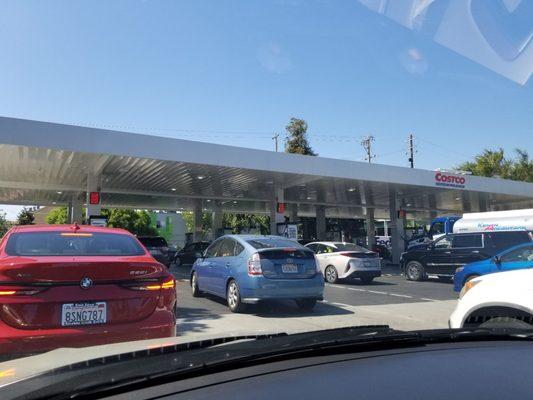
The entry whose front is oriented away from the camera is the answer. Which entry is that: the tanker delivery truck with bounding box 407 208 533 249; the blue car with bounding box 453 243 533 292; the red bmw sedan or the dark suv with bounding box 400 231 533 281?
the red bmw sedan

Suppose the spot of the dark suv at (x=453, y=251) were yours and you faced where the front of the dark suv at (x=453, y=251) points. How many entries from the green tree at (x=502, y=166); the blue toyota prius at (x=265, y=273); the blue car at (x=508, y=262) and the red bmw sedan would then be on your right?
1

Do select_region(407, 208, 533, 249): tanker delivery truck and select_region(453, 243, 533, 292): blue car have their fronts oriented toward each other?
no

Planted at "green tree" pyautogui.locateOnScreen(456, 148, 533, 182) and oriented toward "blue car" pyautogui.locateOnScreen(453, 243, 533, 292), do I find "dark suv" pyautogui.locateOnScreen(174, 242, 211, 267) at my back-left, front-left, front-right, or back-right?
front-right

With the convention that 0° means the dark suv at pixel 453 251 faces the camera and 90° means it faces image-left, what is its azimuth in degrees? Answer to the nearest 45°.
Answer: approximately 90°

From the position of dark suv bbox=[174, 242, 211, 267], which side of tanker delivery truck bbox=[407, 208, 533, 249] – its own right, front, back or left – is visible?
front

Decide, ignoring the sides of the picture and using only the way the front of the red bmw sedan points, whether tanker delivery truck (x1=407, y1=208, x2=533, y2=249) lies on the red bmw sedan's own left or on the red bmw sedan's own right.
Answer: on the red bmw sedan's own right

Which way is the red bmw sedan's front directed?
away from the camera

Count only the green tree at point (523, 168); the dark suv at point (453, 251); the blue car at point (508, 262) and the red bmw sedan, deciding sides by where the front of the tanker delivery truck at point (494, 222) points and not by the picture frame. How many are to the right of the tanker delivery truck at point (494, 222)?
1

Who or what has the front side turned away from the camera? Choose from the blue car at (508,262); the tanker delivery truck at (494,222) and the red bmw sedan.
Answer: the red bmw sedan

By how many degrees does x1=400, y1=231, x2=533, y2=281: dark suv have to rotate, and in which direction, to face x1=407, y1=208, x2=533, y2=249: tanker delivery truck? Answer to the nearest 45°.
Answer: approximately 90° to its right

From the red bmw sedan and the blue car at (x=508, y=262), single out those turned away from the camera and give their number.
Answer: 1

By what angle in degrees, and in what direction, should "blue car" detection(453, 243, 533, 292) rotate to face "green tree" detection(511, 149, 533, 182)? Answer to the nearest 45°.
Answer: approximately 90° to its right

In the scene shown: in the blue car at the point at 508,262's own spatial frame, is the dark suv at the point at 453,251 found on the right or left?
on its right

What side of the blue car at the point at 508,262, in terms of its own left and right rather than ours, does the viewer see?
left

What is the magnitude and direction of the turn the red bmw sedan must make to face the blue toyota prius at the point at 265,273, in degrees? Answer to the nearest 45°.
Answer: approximately 45° to its right

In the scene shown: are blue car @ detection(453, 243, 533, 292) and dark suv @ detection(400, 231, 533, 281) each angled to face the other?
no

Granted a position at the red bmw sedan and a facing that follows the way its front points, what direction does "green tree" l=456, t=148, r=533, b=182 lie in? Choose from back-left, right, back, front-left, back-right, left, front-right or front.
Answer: front-right
